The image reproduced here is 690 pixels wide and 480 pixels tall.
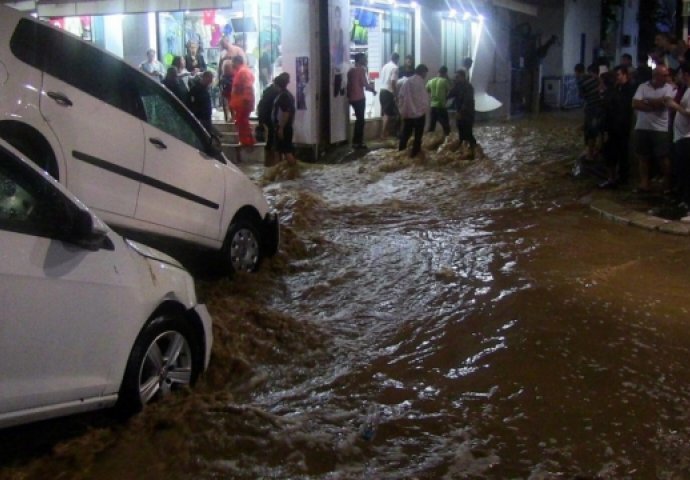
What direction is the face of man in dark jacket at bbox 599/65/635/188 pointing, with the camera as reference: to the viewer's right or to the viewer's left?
to the viewer's left

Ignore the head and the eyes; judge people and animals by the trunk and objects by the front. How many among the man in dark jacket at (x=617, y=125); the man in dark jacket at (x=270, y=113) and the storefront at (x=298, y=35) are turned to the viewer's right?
1

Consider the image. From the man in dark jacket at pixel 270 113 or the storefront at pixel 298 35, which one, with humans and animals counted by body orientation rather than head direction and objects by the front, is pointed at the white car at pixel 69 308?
the storefront

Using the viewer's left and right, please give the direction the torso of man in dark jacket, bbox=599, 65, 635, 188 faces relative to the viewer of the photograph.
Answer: facing the viewer and to the left of the viewer

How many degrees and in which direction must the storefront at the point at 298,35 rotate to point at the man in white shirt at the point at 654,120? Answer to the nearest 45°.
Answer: approximately 45° to its left

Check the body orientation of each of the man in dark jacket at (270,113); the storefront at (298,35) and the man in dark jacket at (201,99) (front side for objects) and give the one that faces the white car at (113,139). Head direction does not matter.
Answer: the storefront

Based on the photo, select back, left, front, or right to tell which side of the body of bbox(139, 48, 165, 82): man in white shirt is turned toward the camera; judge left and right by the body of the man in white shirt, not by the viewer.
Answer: front

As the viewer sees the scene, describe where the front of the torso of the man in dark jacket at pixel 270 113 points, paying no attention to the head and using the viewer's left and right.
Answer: facing to the right of the viewer
